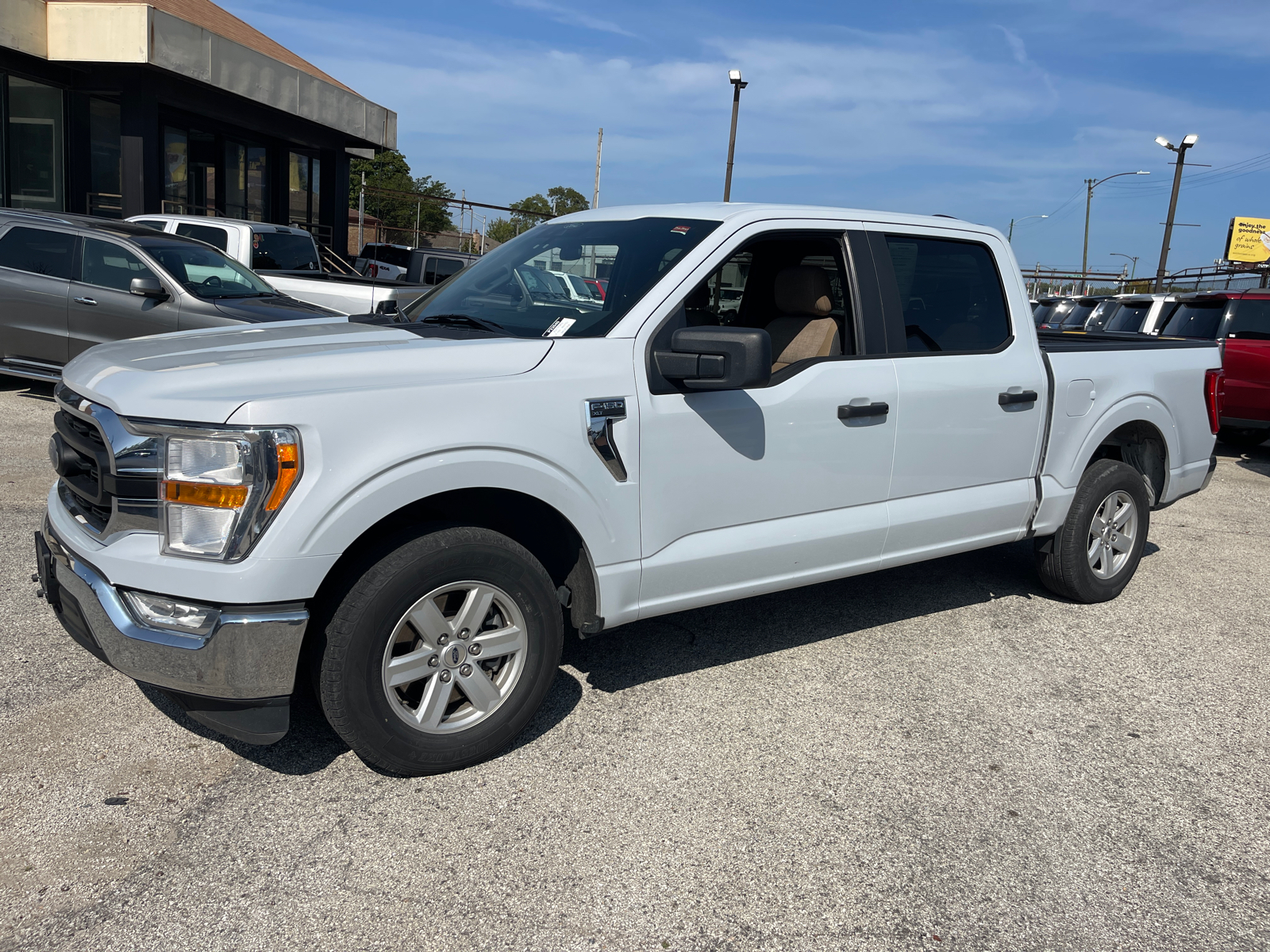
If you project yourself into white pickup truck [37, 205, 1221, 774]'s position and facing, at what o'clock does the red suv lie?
The red suv is roughly at 6 o'clock from the white pickup truck.

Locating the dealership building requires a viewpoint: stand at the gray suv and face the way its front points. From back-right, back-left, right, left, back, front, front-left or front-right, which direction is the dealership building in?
back-left

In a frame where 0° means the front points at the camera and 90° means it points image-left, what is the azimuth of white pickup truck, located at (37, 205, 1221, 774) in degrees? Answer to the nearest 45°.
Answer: approximately 45°

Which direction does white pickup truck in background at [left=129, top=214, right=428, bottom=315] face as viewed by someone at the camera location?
facing away from the viewer and to the left of the viewer

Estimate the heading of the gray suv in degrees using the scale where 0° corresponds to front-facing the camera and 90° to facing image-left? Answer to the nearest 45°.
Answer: approximately 315°

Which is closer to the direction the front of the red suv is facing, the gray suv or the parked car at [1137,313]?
the parked car

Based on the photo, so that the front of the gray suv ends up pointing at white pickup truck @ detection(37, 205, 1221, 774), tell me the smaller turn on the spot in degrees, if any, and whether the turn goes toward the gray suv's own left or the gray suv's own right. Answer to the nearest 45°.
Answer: approximately 45° to the gray suv's own right
